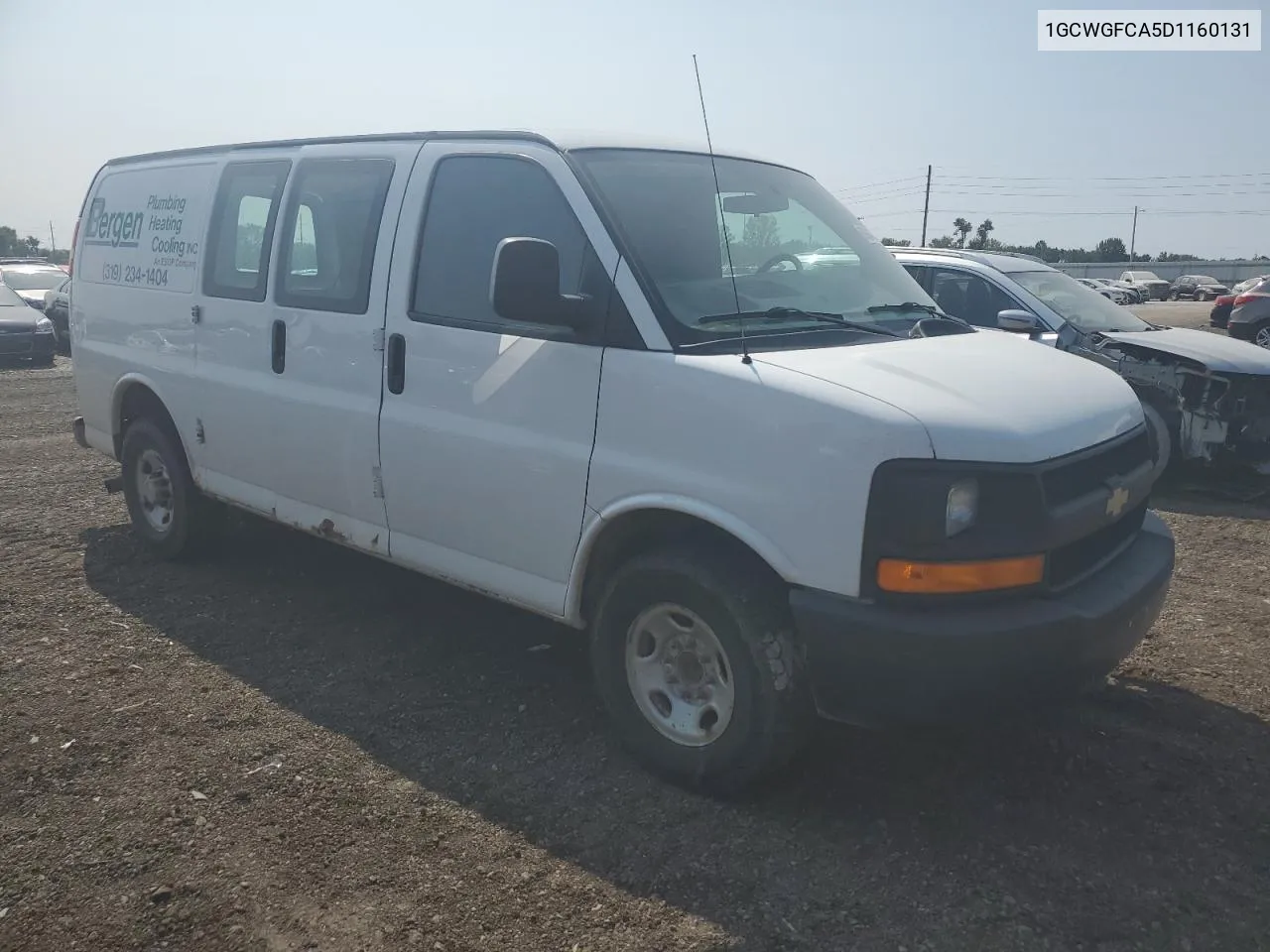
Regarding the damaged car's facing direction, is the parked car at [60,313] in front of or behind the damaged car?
behind

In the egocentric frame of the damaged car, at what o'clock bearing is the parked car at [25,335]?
The parked car is roughly at 5 o'clock from the damaged car.

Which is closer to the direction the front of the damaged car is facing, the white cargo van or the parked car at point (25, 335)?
the white cargo van

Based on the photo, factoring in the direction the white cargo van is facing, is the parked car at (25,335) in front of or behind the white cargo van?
behind

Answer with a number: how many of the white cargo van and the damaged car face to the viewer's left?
0

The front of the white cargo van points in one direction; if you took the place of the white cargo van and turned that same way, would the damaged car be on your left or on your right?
on your left

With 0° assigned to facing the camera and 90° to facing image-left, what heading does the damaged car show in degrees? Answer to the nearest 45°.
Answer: approximately 315°

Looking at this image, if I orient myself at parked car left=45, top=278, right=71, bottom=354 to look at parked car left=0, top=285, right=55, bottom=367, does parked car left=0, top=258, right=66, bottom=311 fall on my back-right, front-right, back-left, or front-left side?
back-right

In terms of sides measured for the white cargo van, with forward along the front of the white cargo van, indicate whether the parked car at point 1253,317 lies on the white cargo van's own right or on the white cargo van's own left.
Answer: on the white cargo van's own left
